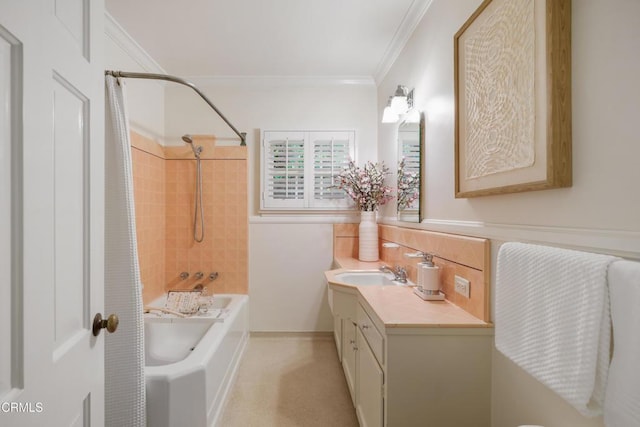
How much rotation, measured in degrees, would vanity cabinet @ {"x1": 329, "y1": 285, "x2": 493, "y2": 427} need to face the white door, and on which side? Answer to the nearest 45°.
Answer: approximately 45° to its left

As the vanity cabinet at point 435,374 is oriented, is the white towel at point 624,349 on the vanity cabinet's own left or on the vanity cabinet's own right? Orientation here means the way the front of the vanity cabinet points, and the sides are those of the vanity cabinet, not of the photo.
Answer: on the vanity cabinet's own left

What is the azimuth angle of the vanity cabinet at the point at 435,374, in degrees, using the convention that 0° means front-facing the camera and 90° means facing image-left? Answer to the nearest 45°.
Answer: approximately 90°

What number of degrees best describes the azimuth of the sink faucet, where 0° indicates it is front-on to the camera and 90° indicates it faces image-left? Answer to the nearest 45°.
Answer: approximately 90°
